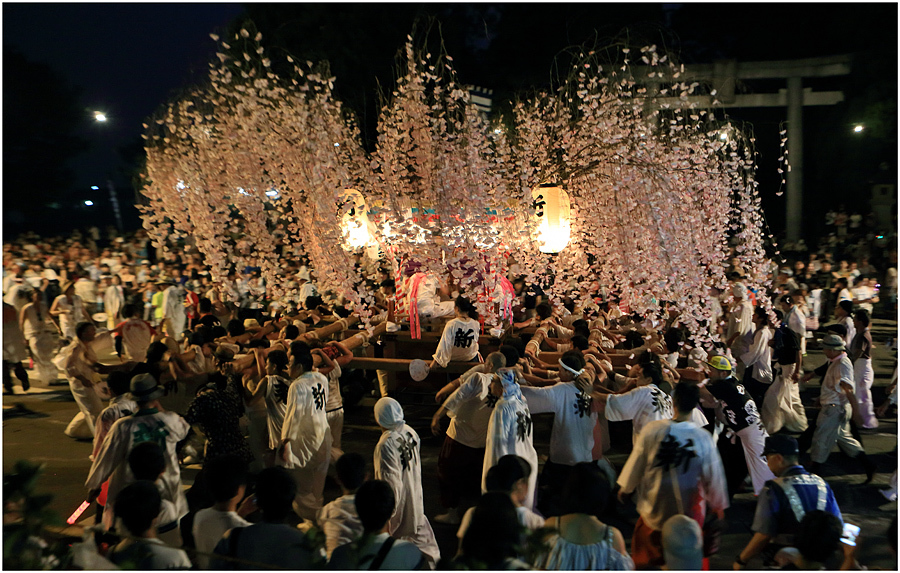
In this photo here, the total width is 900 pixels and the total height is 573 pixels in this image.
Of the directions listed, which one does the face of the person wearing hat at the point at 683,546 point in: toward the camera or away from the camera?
away from the camera

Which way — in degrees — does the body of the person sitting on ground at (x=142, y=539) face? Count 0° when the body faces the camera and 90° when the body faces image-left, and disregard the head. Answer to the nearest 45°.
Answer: approximately 180°

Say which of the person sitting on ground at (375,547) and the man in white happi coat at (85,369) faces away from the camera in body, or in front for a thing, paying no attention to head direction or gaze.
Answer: the person sitting on ground

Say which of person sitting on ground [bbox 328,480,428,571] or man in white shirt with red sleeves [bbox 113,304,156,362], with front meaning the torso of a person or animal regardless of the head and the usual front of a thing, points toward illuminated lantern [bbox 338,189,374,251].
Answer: the person sitting on ground

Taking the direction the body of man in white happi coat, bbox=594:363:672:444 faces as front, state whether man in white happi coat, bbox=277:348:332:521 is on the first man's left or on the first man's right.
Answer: on the first man's left

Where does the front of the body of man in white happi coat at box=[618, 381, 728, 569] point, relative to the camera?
away from the camera
